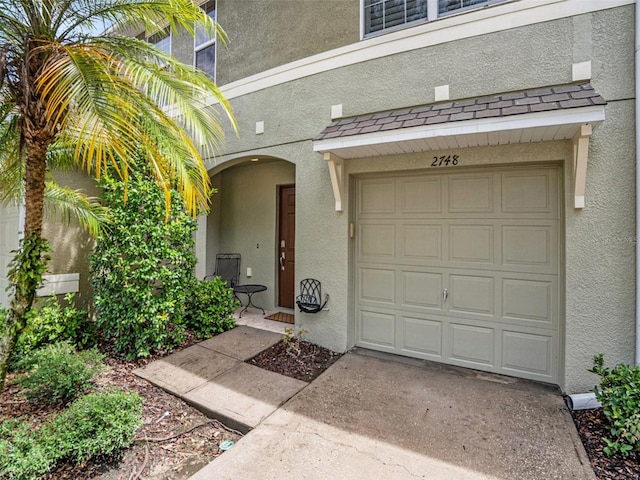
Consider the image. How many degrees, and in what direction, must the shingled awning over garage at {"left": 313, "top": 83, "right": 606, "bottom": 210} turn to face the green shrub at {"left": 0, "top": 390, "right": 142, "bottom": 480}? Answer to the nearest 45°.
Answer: approximately 45° to its right

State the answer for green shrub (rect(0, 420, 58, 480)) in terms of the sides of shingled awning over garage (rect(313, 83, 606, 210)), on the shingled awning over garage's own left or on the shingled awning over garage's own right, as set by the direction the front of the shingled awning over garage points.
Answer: on the shingled awning over garage's own right

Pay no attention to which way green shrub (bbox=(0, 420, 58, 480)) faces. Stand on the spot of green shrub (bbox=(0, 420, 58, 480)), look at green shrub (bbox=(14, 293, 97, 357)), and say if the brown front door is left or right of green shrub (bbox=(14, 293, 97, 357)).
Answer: right

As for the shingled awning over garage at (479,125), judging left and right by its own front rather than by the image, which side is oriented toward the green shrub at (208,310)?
right

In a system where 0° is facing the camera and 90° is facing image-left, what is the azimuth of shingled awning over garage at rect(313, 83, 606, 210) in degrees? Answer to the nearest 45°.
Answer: approximately 0°

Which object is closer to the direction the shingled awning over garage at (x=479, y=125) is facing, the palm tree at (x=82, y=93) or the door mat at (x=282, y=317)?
the palm tree

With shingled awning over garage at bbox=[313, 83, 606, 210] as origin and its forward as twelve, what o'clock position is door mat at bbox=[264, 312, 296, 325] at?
The door mat is roughly at 4 o'clock from the shingled awning over garage.

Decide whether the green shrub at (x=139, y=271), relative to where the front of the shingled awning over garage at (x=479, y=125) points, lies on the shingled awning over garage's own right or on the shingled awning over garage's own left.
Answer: on the shingled awning over garage's own right

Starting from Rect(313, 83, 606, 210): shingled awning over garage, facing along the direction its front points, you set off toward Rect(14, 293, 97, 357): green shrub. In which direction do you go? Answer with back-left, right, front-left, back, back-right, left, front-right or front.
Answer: right
